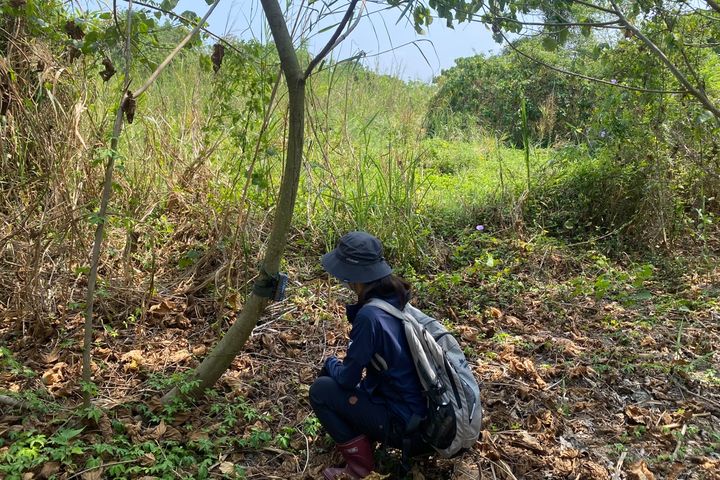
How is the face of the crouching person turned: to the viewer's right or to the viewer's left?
to the viewer's left

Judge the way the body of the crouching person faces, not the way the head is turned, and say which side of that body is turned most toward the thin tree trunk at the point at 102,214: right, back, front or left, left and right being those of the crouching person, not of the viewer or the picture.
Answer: front

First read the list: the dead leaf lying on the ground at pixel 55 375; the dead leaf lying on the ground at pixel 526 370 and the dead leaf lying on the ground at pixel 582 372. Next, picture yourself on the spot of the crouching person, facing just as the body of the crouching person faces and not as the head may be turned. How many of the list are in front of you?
1

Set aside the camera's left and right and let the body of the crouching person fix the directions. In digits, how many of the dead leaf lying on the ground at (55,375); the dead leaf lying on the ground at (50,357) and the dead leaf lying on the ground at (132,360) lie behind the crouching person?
0

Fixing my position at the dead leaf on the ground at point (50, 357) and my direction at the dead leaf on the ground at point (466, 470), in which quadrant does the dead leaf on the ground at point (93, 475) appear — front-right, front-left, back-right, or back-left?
front-right

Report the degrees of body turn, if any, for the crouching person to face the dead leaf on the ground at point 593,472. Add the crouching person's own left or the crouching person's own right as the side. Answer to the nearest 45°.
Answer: approximately 180°

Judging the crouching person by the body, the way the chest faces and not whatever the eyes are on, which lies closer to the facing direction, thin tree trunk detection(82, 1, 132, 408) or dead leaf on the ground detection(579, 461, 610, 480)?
the thin tree trunk

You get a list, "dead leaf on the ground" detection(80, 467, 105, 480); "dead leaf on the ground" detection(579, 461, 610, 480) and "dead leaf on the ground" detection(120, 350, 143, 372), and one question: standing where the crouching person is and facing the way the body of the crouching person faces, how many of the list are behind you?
1

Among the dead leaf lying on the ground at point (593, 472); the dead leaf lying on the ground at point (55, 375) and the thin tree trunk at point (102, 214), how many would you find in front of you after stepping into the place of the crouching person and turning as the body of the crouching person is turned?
2

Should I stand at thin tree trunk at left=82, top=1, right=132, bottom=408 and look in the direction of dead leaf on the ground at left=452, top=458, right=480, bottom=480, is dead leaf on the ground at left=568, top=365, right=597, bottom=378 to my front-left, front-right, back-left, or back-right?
front-left

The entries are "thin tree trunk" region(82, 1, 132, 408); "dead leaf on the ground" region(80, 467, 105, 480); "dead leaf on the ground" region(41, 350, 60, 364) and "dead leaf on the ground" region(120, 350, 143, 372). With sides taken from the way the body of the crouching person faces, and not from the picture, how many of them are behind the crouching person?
0

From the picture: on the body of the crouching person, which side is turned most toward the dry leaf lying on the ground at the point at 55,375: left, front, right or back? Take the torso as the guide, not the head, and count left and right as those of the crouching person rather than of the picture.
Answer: front

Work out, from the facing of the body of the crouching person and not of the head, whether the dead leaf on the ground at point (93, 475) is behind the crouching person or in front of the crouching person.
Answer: in front

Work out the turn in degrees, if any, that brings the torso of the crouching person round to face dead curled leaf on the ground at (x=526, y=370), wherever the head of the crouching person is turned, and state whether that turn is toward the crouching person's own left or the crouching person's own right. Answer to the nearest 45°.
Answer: approximately 135° to the crouching person's own right

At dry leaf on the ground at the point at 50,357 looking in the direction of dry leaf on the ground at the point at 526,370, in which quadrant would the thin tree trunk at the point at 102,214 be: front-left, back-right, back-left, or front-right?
front-right

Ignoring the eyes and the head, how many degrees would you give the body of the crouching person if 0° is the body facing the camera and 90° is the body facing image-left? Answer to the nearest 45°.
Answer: approximately 90°

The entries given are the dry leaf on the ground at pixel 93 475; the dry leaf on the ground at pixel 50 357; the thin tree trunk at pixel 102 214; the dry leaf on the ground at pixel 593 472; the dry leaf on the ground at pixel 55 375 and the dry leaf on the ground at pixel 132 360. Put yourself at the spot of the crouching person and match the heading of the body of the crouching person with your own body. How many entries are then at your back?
1
